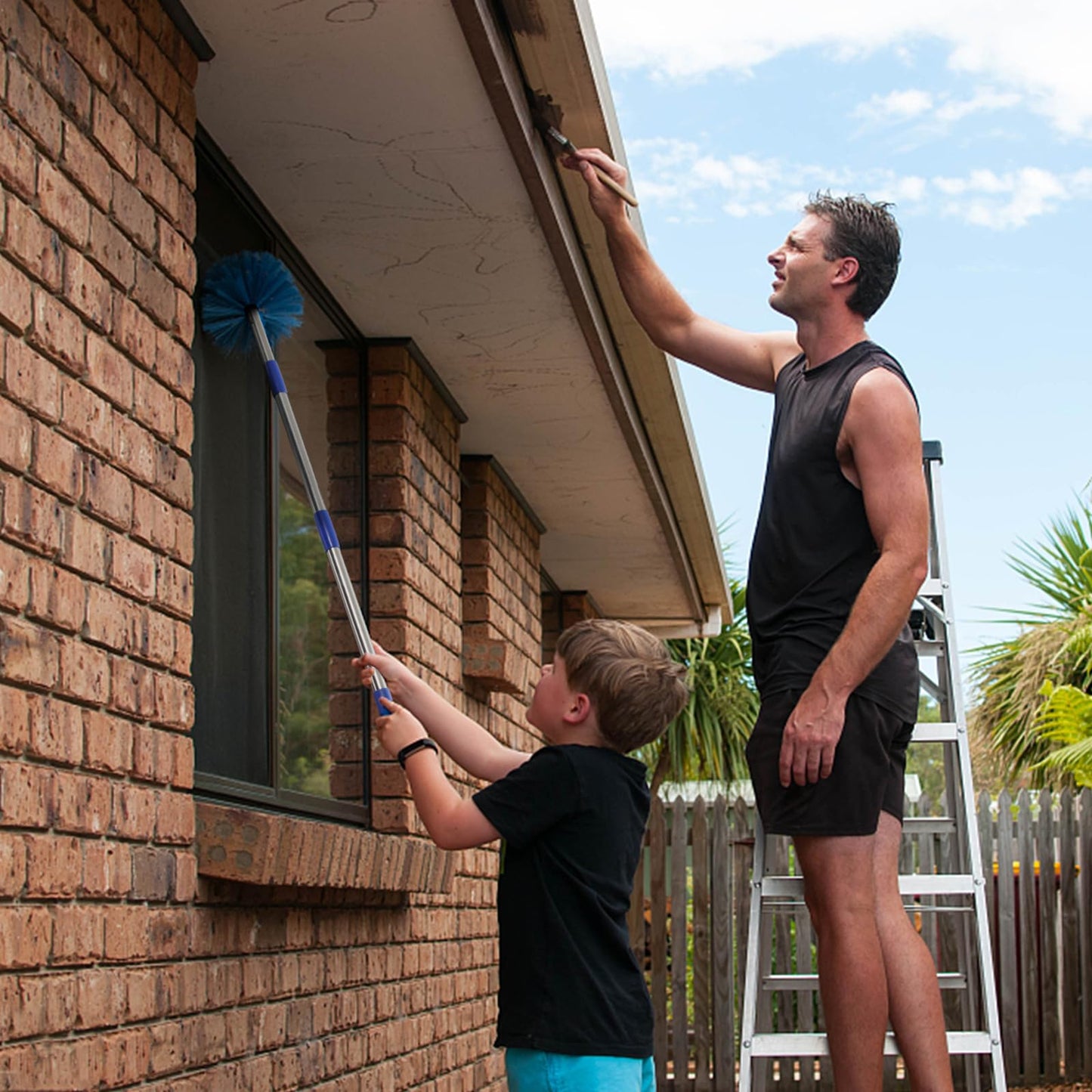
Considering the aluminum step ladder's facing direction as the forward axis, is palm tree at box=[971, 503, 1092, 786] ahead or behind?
behind

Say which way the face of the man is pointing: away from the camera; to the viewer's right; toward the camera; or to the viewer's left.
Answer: to the viewer's left

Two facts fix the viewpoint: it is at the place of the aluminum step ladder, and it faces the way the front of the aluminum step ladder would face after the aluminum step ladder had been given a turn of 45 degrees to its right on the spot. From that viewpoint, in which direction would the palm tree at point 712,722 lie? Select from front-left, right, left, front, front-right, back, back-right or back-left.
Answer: back-right

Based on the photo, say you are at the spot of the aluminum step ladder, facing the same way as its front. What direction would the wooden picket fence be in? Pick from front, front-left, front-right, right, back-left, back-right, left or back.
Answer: back

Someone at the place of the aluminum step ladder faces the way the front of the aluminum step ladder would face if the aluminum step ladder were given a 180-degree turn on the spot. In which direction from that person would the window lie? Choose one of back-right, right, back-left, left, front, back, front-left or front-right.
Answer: left

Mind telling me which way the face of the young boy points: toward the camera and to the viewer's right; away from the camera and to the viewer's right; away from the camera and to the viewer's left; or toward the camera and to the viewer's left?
away from the camera and to the viewer's left

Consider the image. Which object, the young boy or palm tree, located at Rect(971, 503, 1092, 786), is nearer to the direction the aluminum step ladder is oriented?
the young boy

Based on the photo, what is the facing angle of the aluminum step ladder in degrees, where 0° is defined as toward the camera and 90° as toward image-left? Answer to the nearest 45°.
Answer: approximately 0°

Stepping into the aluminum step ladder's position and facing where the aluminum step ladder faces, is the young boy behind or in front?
in front
